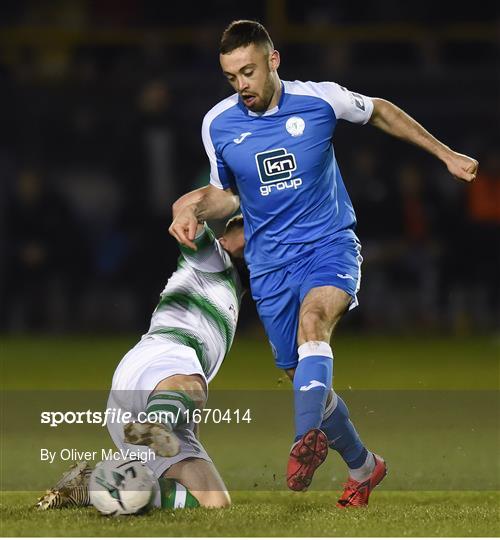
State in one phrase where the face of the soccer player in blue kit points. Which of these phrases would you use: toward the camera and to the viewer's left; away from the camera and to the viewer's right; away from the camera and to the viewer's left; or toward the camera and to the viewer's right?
toward the camera and to the viewer's left

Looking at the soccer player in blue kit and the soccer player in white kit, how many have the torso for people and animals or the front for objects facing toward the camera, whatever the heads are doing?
1

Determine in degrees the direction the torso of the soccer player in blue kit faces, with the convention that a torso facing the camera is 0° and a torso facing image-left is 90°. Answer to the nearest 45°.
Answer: approximately 0°

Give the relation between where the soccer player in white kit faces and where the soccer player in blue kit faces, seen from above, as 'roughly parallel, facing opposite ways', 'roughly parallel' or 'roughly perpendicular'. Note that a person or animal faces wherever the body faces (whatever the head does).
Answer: roughly perpendicular

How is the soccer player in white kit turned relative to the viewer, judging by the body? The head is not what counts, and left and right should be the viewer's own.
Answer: facing to the right of the viewer
